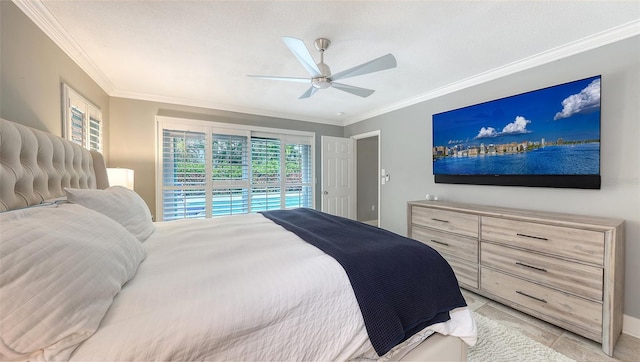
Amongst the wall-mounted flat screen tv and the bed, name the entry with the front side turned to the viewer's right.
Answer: the bed

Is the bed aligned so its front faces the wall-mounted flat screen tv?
yes

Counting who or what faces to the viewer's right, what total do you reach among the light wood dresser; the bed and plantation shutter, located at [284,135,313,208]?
1

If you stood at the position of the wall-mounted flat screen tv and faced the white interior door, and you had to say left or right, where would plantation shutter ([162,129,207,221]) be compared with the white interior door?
left

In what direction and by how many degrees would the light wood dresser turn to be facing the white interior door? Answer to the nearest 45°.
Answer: approximately 45° to its right

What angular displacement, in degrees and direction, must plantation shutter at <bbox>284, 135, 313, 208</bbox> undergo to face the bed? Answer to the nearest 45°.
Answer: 0° — it already faces it

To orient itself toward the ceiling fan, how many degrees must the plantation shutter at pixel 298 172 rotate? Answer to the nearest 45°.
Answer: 0° — it already faces it

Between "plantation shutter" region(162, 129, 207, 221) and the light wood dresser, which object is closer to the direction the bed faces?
the light wood dresser

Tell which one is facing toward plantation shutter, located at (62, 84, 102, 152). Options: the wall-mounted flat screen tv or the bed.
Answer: the wall-mounted flat screen tv

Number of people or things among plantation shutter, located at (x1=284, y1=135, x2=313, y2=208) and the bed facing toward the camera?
1

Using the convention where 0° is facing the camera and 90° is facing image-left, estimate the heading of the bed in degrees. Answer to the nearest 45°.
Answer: approximately 270°

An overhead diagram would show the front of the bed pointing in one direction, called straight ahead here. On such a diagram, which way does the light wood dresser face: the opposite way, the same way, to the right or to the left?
the opposite way
